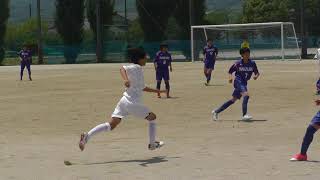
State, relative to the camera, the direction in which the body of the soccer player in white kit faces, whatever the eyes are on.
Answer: to the viewer's right

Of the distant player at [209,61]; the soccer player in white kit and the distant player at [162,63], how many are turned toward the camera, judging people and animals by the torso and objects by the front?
2

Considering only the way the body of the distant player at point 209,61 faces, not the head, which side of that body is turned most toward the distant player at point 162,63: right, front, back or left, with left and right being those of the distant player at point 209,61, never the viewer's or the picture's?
front

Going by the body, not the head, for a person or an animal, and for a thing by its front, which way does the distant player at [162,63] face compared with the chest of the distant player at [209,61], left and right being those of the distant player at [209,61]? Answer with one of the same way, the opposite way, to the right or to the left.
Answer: the same way

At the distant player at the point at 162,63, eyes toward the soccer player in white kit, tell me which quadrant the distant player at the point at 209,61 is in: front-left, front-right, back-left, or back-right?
back-left

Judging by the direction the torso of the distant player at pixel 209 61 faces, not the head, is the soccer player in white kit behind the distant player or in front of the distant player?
in front

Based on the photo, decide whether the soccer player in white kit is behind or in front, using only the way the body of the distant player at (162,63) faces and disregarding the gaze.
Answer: in front

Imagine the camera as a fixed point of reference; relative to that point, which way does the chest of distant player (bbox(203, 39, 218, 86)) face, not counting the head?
toward the camera

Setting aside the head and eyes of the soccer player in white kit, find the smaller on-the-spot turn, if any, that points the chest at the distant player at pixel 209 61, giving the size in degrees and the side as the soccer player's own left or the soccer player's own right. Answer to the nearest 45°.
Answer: approximately 90° to the soccer player's own left

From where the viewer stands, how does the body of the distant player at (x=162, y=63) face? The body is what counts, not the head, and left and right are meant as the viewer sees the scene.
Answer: facing the viewer
